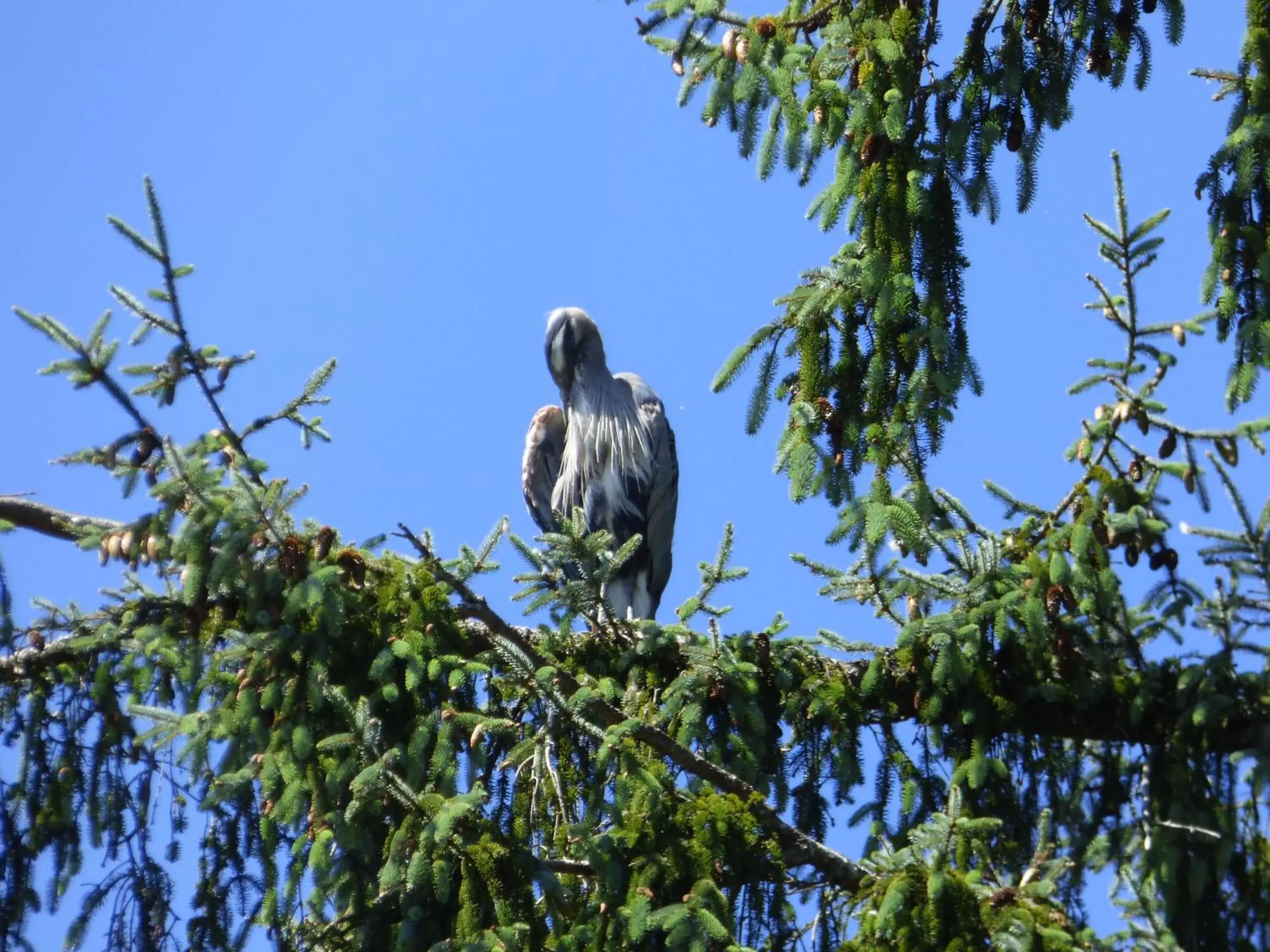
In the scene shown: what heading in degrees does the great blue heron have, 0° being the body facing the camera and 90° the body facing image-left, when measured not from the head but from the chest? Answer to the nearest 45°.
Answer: approximately 0°
